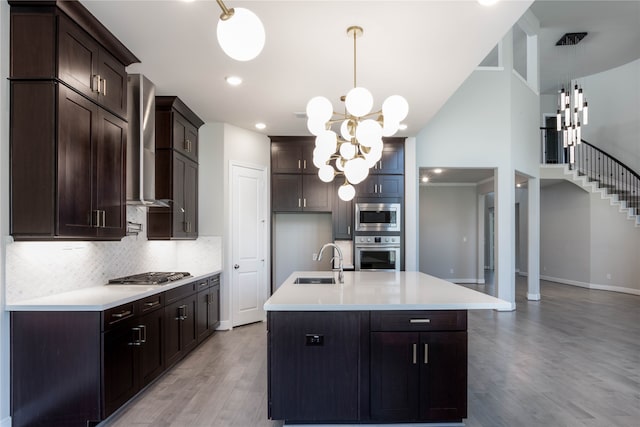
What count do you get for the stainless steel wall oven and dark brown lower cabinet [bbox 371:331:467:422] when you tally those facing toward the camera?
2

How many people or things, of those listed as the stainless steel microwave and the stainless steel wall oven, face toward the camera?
2

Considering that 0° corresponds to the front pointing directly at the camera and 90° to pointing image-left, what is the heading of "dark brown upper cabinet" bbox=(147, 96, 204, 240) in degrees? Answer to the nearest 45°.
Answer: approximately 315°

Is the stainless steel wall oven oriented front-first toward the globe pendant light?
yes

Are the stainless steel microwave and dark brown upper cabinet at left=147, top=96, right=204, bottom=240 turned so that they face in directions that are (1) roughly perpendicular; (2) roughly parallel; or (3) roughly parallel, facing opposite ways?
roughly perpendicular

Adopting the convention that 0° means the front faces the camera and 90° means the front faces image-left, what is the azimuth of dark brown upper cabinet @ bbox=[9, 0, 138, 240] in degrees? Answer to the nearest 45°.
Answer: approximately 315°

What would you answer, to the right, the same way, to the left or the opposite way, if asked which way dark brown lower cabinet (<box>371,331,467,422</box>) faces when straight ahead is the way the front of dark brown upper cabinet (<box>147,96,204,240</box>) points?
to the right
